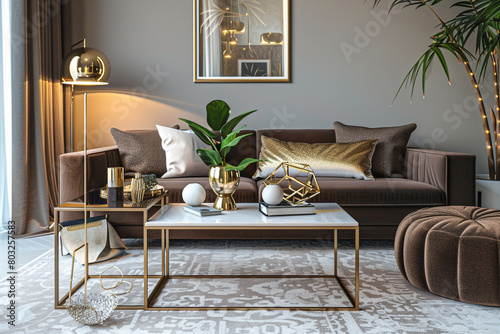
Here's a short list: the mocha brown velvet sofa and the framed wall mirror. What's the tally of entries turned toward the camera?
2

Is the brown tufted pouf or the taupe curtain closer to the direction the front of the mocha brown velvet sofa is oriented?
the brown tufted pouf

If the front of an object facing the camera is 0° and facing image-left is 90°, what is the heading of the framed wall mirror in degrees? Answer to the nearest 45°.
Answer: approximately 0°

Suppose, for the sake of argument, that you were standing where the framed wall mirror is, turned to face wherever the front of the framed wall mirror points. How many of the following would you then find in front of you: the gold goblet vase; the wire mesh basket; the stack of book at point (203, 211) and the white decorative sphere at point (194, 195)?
4

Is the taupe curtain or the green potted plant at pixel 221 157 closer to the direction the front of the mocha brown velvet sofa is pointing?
the green potted plant

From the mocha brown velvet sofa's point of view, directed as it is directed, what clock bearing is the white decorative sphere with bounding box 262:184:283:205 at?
The white decorative sphere is roughly at 1 o'clock from the mocha brown velvet sofa.

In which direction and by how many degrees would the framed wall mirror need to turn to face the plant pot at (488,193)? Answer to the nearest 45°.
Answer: approximately 45° to its left

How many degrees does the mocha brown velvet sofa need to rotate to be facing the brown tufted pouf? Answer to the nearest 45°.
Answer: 0° — it already faces it

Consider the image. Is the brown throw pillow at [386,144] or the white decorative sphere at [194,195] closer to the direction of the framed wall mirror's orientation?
the white decorative sphere

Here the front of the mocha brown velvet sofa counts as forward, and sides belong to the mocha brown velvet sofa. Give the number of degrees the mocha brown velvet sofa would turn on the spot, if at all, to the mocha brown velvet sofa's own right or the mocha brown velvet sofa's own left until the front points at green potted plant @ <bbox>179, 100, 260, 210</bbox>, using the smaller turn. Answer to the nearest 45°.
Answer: approximately 45° to the mocha brown velvet sofa's own right
